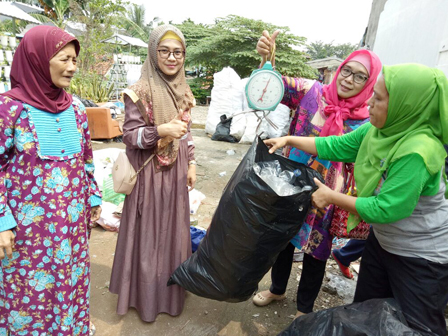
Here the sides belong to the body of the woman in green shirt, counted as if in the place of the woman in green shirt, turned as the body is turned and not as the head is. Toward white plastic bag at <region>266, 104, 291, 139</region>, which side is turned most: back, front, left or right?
right

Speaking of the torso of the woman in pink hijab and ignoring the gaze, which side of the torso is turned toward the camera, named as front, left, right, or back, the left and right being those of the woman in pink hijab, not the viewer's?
front

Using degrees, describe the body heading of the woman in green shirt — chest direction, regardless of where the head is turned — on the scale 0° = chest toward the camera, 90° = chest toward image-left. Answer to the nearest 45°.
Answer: approximately 90°

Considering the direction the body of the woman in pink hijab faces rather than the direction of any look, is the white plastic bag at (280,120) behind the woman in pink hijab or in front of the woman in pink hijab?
behind

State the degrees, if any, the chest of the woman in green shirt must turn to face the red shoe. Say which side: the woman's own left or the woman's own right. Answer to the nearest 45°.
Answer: approximately 90° to the woman's own right

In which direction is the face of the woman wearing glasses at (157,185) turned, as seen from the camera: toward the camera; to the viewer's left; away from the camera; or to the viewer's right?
toward the camera

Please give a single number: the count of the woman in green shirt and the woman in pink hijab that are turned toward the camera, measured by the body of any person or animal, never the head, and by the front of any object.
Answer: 1

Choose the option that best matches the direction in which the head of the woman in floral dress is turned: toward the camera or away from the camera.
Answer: toward the camera

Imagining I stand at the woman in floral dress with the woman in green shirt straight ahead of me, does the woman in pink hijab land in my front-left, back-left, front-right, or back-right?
front-left

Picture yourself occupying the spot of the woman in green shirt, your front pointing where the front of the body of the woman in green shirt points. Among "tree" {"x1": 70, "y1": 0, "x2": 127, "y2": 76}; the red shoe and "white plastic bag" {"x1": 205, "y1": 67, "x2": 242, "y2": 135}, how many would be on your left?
0

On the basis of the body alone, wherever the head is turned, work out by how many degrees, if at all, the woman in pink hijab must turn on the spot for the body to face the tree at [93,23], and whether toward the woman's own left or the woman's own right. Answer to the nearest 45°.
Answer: approximately 135° to the woman's own right

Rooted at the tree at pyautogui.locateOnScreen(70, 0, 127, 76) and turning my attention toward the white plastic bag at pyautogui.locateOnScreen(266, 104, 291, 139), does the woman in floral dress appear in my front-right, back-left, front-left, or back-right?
front-right

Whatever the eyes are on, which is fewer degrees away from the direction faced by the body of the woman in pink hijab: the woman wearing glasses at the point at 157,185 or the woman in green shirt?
the woman in green shirt

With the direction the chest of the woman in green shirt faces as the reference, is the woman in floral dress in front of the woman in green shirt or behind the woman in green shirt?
in front

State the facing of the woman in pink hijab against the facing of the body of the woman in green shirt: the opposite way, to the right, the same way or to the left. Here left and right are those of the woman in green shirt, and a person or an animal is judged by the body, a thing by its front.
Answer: to the left

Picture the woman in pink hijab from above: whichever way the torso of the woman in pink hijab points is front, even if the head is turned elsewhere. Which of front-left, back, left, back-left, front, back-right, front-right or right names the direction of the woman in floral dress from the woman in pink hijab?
front-right
